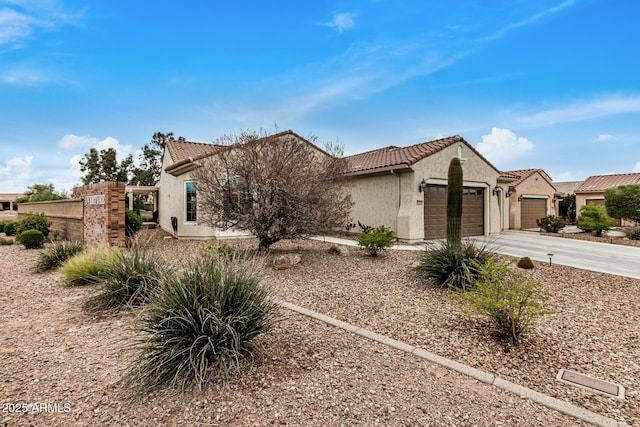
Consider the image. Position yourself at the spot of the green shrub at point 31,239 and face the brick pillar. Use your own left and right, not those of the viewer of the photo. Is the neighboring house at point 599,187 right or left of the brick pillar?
left

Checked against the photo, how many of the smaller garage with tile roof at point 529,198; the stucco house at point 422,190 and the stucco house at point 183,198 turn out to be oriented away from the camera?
0

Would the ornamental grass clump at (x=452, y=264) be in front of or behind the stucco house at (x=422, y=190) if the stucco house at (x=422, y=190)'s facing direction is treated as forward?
in front

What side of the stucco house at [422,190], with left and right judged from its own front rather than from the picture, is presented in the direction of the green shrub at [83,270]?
right

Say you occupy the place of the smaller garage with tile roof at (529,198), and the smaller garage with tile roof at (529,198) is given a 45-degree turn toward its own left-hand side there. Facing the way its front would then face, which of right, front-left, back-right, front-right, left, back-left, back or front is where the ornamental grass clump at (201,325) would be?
right

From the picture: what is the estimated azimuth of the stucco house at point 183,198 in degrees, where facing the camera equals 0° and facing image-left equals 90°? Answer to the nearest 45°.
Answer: approximately 315°

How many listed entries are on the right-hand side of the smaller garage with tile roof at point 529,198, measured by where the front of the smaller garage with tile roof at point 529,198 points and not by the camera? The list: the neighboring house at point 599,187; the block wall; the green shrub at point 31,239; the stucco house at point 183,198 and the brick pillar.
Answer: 4

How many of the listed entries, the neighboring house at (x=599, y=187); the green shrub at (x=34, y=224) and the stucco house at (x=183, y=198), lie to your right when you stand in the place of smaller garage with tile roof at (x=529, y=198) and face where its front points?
2

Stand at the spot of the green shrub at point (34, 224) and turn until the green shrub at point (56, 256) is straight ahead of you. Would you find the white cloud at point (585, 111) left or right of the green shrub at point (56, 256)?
left
